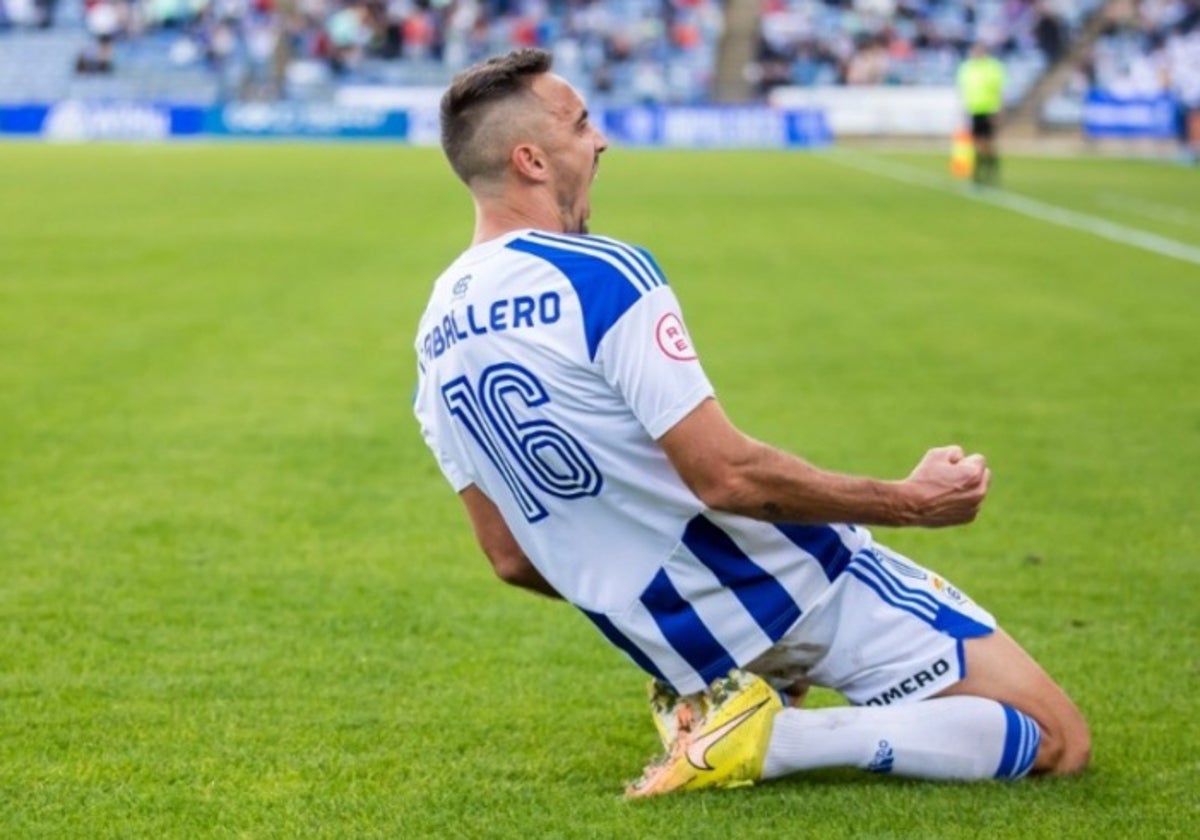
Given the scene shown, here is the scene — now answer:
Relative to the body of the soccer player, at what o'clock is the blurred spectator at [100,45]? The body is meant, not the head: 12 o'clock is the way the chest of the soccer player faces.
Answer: The blurred spectator is roughly at 10 o'clock from the soccer player.

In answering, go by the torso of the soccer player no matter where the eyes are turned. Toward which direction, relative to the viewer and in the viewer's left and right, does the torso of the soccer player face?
facing away from the viewer and to the right of the viewer

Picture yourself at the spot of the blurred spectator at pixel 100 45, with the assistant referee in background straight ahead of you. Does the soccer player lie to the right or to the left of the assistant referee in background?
right

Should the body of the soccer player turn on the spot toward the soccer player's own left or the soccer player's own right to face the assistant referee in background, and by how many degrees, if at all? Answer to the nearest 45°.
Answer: approximately 45° to the soccer player's own left

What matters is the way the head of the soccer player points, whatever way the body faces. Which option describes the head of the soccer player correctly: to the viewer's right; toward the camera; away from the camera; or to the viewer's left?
to the viewer's right

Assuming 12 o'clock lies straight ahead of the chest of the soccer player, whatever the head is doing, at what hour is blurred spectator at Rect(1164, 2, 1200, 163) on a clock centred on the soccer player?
The blurred spectator is roughly at 11 o'clock from the soccer player.
